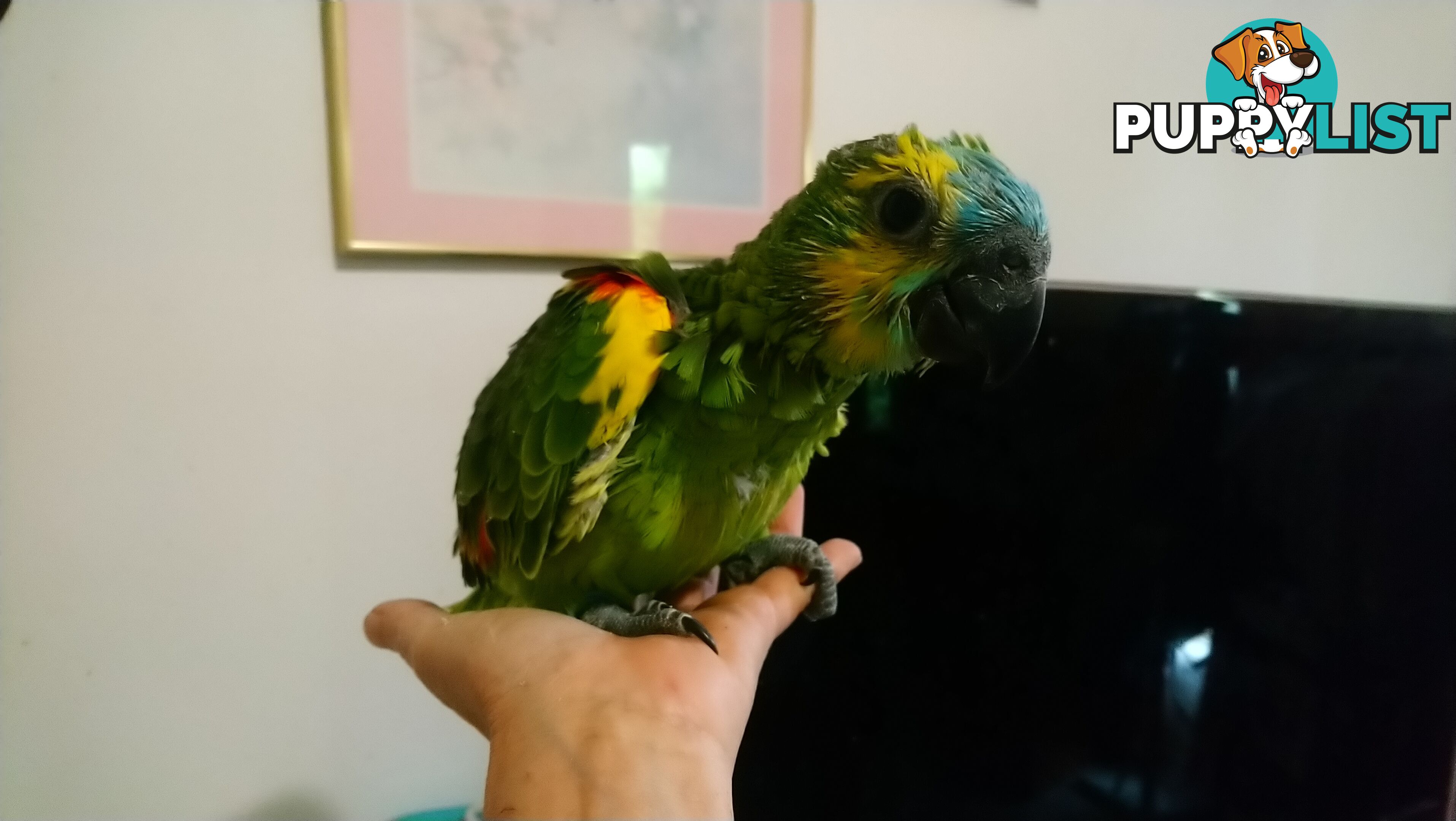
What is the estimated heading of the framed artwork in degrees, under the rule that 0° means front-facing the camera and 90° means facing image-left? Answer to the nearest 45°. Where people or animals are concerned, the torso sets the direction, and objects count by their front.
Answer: approximately 0°

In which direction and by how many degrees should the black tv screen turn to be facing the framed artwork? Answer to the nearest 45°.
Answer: approximately 90° to its right

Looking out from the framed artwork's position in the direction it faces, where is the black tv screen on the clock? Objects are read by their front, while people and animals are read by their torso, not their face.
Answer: The black tv screen is roughly at 10 o'clock from the framed artwork.

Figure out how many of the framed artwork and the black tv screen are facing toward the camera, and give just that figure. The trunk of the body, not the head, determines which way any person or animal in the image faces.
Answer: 2
